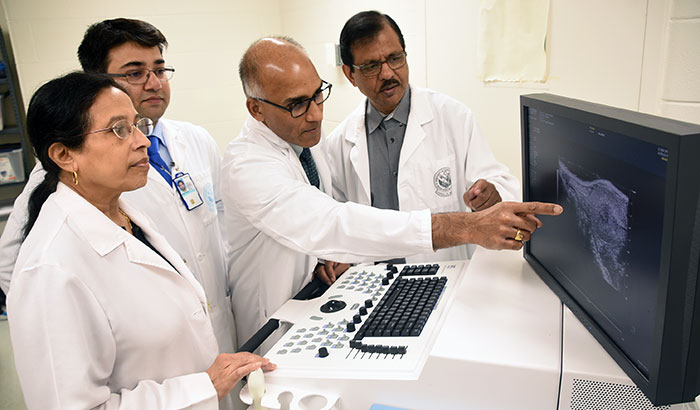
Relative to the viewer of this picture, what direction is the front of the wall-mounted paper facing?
facing the viewer

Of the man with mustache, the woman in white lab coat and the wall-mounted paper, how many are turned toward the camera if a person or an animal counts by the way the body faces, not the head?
2

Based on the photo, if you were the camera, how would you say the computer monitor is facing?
facing the viewer and to the left of the viewer

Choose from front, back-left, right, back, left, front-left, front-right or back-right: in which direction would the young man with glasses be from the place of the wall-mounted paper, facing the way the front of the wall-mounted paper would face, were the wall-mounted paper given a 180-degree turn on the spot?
back-left

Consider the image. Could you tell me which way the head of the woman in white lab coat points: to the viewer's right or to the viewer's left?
to the viewer's right

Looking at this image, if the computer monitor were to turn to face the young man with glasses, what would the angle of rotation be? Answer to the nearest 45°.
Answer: approximately 45° to its right

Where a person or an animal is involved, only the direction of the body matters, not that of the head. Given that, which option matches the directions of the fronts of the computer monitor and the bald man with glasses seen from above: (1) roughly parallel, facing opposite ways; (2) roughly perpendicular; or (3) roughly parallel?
roughly parallel, facing opposite ways

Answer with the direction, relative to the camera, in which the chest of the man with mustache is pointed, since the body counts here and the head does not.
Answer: toward the camera

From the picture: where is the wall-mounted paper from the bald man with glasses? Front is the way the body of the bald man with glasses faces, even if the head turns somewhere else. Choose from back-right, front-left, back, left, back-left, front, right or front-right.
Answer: left

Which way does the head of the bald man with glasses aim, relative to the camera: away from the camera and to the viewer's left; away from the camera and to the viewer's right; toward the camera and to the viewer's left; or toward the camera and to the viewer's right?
toward the camera and to the viewer's right

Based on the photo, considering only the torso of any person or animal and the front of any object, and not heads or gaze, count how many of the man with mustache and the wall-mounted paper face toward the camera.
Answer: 2
